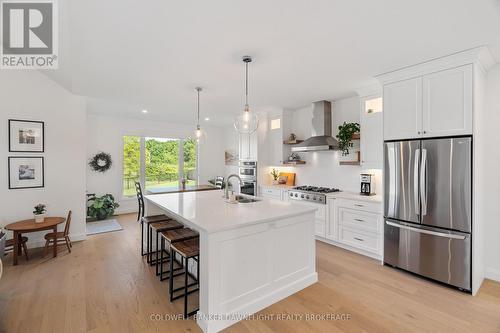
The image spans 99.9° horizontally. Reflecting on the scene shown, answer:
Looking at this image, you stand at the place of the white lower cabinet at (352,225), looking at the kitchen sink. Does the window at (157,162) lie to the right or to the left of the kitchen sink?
right

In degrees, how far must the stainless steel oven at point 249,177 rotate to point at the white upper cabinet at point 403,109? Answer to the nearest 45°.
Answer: approximately 90° to its left

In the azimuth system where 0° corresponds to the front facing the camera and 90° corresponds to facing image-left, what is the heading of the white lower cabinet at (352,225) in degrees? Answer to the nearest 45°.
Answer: approximately 45°

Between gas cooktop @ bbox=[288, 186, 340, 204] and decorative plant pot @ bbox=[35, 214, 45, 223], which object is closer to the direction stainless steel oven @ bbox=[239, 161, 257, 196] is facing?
the decorative plant pot

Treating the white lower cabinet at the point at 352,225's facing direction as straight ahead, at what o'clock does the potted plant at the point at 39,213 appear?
The potted plant is roughly at 1 o'clock from the white lower cabinet.
